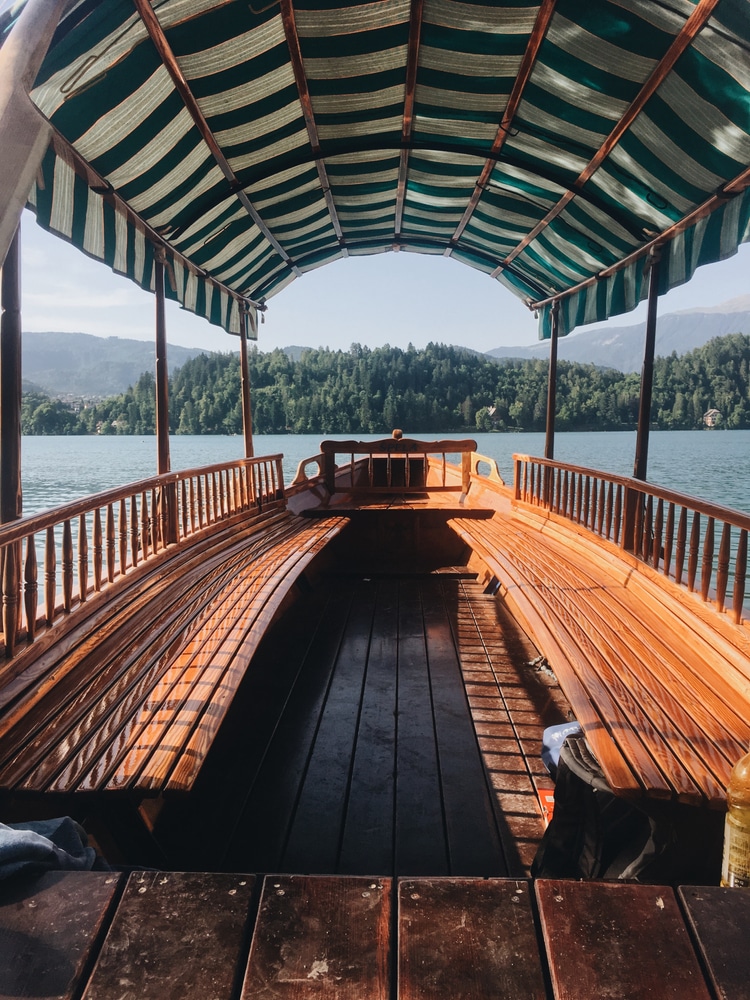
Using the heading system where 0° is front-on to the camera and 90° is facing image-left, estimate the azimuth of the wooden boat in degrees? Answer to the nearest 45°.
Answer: approximately 180°
